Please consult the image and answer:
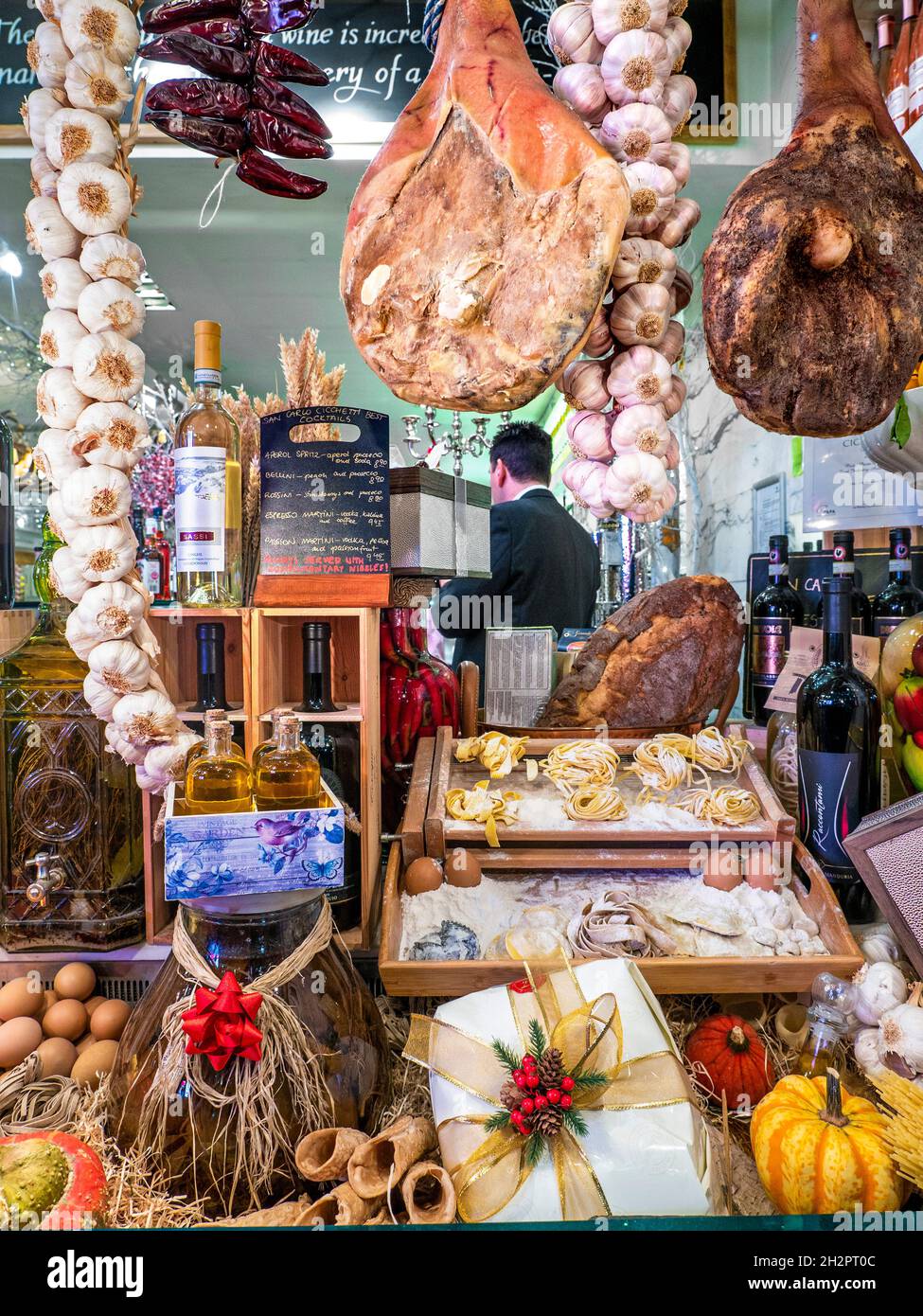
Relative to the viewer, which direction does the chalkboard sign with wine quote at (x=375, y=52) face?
toward the camera

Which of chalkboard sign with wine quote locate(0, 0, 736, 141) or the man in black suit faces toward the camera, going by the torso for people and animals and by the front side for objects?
the chalkboard sign with wine quote

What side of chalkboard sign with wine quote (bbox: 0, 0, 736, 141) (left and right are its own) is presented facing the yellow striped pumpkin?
front

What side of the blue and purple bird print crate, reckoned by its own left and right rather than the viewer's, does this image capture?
front

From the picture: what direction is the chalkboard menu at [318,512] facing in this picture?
toward the camera

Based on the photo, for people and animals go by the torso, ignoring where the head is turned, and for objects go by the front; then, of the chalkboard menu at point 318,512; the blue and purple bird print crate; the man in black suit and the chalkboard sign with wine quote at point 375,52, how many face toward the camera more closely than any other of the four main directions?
3

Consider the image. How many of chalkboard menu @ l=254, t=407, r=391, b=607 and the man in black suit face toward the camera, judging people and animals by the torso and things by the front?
1

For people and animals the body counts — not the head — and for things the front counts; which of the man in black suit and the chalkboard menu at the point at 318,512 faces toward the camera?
the chalkboard menu
